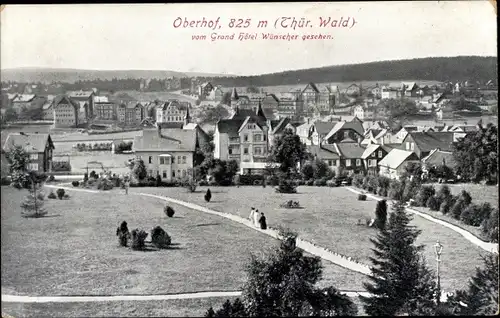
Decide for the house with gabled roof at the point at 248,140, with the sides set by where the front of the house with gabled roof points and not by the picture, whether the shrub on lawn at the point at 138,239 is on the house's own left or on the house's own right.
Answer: on the house's own right

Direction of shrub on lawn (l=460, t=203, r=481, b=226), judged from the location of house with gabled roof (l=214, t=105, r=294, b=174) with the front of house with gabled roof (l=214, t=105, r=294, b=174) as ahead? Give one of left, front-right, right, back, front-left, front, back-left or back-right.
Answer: left

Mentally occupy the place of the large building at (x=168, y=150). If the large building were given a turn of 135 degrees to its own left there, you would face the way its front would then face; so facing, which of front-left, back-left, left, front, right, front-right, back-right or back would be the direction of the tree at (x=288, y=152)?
front-right

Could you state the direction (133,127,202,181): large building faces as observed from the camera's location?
facing the viewer

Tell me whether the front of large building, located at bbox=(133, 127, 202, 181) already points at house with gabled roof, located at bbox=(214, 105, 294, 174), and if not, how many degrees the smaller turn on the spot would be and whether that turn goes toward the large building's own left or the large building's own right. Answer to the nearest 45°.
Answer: approximately 90° to the large building's own left

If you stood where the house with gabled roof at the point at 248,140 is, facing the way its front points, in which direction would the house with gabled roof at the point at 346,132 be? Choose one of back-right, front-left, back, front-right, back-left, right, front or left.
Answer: left

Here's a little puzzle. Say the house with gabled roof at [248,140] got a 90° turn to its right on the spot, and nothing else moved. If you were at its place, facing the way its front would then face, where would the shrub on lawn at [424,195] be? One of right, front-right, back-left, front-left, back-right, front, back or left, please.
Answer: back

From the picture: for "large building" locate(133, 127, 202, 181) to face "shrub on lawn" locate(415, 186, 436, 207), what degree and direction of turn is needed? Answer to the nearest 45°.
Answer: approximately 90° to its left

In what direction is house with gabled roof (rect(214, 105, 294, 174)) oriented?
toward the camera

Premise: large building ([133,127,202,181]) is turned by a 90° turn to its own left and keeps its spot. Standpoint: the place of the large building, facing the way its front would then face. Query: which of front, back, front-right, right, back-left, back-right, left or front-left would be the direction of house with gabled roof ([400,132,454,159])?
front

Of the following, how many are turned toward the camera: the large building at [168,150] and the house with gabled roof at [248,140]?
2

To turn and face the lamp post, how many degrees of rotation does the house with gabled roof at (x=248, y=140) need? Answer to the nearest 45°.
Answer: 0° — it already faces it

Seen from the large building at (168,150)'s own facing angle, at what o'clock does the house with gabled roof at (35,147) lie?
The house with gabled roof is roughly at 3 o'clock from the large building.
